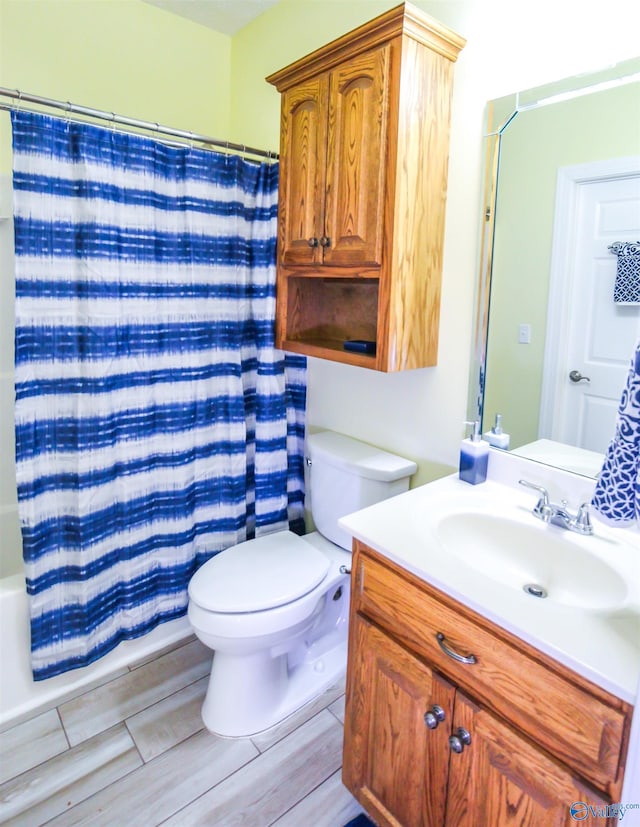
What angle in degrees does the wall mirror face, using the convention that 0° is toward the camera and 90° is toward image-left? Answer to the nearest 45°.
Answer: approximately 45°

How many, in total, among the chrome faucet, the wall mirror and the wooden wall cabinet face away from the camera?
0

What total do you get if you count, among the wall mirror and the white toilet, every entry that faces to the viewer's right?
0

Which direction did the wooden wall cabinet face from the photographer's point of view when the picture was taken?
facing the viewer and to the left of the viewer

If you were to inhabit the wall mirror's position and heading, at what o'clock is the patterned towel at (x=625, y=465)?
The patterned towel is roughly at 10 o'clock from the wall mirror.

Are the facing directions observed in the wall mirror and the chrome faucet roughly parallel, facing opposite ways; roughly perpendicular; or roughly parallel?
roughly parallel

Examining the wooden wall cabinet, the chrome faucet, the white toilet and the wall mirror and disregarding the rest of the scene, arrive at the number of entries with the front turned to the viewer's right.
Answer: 0

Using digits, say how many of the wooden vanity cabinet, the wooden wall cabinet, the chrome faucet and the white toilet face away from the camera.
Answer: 0

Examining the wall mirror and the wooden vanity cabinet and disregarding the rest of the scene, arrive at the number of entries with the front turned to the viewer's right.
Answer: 0

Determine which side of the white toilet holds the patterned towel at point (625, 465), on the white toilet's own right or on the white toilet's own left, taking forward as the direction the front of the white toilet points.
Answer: on the white toilet's own left
